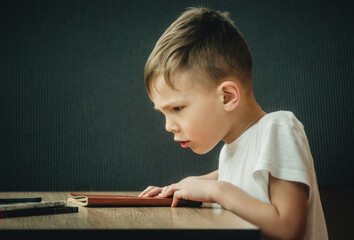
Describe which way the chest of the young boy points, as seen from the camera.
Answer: to the viewer's left
